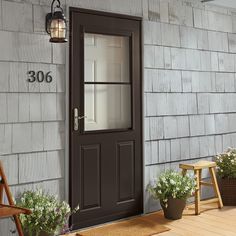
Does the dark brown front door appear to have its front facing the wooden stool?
no

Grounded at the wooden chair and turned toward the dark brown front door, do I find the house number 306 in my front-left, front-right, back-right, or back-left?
front-left

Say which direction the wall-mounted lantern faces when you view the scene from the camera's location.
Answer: facing the viewer and to the right of the viewer

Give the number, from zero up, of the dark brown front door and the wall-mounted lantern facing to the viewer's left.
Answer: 0

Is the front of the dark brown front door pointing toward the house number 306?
no

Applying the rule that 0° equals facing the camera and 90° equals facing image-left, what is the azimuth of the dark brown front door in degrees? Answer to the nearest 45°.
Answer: approximately 315°

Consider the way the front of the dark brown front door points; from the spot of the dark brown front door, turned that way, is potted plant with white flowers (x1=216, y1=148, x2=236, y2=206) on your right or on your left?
on your left

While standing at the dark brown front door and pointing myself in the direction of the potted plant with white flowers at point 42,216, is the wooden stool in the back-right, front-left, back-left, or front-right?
back-left

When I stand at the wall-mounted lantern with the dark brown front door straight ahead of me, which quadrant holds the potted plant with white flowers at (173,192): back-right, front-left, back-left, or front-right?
front-right

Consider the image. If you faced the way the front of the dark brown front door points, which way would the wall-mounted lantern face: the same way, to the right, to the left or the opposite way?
the same way

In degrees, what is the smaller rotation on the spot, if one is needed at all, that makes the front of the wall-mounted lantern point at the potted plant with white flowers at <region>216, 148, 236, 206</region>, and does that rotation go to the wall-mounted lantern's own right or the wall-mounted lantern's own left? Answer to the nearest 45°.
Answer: approximately 90° to the wall-mounted lantern's own left

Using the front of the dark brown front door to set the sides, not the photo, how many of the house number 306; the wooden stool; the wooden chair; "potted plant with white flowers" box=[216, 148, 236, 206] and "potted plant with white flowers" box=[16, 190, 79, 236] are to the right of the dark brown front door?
3
